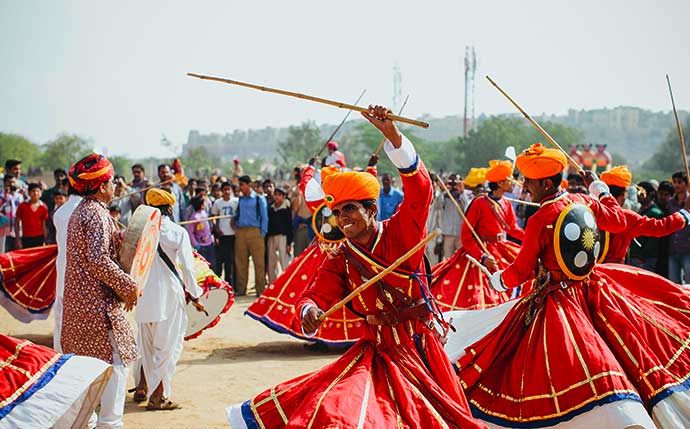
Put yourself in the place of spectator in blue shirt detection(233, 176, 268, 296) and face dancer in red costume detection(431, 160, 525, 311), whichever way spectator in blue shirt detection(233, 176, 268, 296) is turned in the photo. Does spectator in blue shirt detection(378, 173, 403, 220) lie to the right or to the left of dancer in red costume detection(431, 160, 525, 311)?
left

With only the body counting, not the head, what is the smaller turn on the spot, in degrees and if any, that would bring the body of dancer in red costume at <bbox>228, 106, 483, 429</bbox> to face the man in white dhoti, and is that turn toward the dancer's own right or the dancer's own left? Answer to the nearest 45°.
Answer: approximately 90° to the dancer's own right

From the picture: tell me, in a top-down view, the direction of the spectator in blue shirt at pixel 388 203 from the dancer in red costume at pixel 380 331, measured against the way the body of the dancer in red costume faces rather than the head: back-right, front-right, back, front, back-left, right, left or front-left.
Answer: back-right

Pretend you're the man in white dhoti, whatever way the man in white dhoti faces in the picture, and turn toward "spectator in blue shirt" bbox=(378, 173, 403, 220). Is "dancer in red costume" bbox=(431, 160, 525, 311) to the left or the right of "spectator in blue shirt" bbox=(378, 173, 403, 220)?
right

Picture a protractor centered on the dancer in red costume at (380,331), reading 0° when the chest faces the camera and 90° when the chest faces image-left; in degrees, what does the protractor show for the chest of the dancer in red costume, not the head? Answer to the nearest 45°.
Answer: approximately 45°

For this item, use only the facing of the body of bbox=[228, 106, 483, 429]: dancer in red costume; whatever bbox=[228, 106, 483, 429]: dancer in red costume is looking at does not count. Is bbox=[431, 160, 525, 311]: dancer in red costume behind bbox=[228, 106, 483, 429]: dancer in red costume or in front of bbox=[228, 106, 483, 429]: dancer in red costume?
behind
